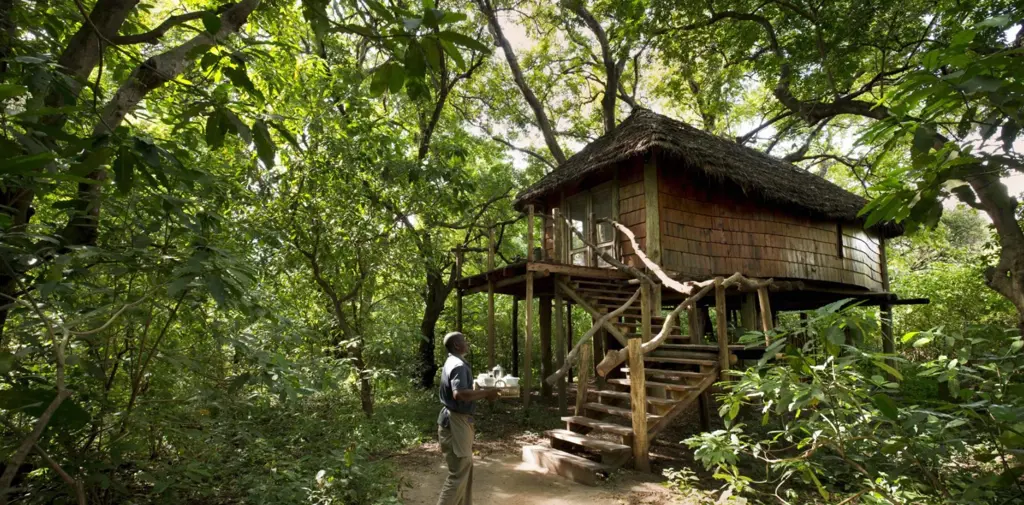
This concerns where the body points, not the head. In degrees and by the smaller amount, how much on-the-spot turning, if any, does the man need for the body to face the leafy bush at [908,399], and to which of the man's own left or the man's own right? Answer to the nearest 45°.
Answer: approximately 45° to the man's own right

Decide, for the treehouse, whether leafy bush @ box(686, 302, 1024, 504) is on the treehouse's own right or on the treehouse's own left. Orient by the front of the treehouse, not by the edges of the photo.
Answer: on the treehouse's own left

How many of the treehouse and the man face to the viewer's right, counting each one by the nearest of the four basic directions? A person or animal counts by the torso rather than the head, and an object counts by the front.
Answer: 1

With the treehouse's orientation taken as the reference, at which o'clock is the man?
The man is roughly at 11 o'clock from the treehouse.

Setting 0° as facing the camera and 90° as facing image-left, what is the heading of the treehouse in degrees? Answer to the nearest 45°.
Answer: approximately 45°

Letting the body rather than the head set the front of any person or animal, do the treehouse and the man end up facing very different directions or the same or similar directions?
very different directions

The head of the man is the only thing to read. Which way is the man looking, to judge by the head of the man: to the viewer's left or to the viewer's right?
to the viewer's right

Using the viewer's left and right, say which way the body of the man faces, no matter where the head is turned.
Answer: facing to the right of the viewer

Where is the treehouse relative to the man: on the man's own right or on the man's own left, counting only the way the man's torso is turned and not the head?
on the man's own left
